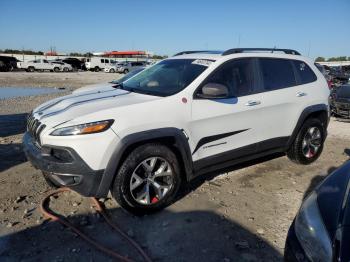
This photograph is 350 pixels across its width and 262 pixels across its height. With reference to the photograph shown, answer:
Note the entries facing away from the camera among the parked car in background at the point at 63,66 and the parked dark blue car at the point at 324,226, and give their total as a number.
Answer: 0

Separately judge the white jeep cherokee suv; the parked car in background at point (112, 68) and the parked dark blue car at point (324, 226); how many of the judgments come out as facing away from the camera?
0

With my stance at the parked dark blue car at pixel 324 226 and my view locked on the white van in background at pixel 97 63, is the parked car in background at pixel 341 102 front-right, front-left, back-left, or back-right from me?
front-right

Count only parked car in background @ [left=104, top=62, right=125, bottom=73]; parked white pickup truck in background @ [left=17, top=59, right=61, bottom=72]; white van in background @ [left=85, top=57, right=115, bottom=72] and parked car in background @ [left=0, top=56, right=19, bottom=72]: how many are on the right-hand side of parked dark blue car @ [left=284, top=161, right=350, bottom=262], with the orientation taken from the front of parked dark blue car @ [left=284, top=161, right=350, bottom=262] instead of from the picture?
4

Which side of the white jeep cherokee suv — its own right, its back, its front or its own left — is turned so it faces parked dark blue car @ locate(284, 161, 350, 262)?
left

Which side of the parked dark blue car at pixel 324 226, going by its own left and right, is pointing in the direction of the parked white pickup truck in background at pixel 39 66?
right

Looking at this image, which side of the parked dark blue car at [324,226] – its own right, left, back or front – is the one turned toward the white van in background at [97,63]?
right

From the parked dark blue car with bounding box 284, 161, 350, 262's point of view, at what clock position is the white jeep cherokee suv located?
The white jeep cherokee suv is roughly at 3 o'clock from the parked dark blue car.

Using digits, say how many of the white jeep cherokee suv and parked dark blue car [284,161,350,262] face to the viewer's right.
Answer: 0

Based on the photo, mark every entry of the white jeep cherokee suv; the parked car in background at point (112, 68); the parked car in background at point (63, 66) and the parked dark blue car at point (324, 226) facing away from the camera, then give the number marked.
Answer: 0

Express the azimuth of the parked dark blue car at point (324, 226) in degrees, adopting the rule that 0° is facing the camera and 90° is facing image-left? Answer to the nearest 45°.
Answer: approximately 45°

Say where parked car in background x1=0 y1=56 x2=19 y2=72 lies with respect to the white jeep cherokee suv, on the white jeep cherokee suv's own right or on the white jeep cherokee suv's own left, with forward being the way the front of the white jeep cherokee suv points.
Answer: on the white jeep cherokee suv's own right

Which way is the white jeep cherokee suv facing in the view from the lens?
facing the viewer and to the left of the viewer
